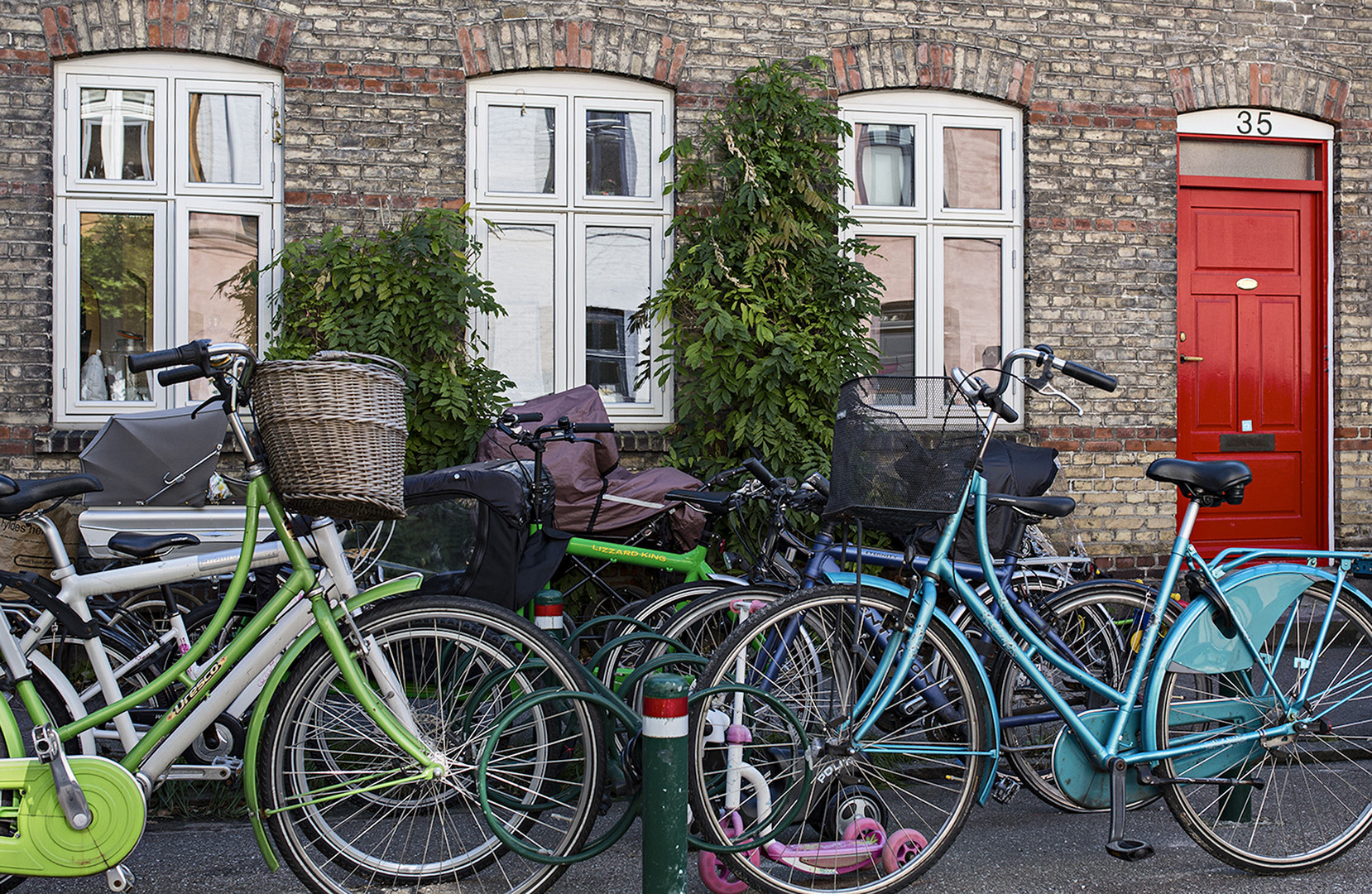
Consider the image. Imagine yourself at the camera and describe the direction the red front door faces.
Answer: facing the viewer

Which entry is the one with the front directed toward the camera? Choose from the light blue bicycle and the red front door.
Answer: the red front door

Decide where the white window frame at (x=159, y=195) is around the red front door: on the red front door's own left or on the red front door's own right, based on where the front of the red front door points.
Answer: on the red front door's own right

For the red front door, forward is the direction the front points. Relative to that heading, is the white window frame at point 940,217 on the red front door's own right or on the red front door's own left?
on the red front door's own right

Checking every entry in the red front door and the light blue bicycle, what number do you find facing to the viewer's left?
1

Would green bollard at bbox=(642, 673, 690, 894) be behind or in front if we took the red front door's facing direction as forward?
in front

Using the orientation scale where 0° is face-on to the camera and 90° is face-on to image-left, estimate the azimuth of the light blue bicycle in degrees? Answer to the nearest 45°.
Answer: approximately 90°

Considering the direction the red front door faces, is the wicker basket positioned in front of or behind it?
in front

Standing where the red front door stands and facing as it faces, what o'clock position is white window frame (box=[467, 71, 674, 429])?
The white window frame is roughly at 2 o'clock from the red front door.

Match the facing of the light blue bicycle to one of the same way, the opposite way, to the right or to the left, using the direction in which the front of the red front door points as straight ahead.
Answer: to the right
